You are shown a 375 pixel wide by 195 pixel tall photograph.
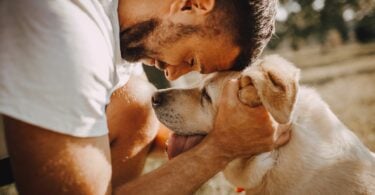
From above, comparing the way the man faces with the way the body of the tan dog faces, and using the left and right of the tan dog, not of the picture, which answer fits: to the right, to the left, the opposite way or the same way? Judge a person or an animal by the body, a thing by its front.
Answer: the opposite way

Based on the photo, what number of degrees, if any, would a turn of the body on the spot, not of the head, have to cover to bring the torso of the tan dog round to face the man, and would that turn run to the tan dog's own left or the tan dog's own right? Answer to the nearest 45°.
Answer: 0° — it already faces them

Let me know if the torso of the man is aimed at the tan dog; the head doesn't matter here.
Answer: yes

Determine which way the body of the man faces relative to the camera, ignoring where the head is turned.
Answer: to the viewer's right

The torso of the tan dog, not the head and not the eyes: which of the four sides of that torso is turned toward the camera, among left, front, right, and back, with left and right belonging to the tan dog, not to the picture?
left

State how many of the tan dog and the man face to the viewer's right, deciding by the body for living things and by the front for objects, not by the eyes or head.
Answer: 1

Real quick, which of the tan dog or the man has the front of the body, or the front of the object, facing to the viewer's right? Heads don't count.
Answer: the man
